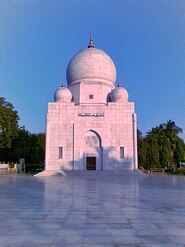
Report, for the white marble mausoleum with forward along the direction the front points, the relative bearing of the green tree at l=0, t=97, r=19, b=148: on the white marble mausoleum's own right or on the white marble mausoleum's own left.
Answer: on the white marble mausoleum's own right

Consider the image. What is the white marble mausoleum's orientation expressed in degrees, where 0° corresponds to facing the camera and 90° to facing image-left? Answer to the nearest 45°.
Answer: approximately 0°
